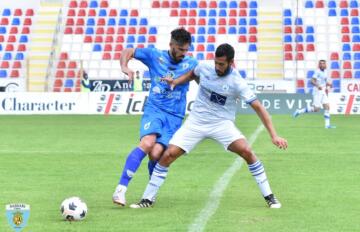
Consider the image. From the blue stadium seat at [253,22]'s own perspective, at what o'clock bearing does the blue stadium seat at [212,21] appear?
the blue stadium seat at [212,21] is roughly at 3 o'clock from the blue stadium seat at [253,22].

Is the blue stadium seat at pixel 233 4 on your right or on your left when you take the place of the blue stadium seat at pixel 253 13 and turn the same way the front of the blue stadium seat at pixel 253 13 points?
on your right

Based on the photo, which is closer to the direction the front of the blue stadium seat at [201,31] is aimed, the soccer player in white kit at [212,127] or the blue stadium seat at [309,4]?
the soccer player in white kit

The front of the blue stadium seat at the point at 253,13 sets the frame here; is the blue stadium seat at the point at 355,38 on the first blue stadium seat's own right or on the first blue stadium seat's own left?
on the first blue stadium seat's own left

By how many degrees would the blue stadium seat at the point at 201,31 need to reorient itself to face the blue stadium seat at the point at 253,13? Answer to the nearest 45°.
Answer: approximately 90° to its left

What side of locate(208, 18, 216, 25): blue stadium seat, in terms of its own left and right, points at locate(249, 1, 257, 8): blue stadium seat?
left

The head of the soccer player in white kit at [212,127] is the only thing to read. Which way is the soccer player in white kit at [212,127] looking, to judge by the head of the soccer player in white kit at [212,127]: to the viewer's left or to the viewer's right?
to the viewer's left

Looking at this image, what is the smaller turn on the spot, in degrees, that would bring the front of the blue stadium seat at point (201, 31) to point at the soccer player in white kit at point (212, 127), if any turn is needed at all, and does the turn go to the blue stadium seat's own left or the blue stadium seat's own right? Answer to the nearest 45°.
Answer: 0° — it already faces them
